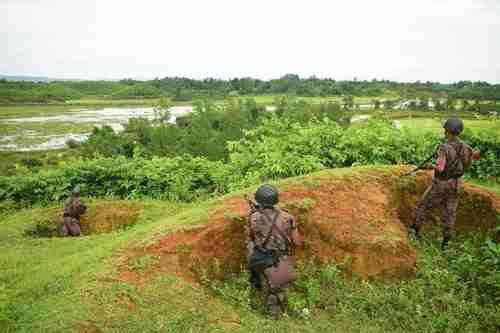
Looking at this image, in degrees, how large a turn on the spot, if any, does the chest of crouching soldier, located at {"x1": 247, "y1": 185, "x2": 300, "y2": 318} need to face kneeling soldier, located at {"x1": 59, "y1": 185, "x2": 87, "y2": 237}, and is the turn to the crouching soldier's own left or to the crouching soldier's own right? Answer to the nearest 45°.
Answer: approximately 45° to the crouching soldier's own left

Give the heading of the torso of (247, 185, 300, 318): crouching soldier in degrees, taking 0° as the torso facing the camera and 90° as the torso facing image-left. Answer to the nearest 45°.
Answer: approximately 180°

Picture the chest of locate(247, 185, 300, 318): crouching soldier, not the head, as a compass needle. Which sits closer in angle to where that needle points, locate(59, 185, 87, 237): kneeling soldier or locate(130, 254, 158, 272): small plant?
the kneeling soldier

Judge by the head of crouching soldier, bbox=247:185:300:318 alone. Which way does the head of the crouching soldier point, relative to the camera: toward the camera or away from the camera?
away from the camera

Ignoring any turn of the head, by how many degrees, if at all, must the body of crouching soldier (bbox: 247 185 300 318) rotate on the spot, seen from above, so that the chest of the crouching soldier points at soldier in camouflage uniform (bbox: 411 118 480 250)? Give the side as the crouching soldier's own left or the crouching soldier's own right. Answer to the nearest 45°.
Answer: approximately 45° to the crouching soldier's own right

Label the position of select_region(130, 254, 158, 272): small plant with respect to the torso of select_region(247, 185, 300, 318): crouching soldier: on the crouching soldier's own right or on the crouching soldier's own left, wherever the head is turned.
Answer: on the crouching soldier's own left
